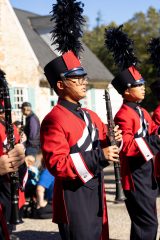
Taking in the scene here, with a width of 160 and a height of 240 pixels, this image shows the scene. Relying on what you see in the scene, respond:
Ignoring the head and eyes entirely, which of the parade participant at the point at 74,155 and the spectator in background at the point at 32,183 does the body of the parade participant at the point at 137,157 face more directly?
the parade participant

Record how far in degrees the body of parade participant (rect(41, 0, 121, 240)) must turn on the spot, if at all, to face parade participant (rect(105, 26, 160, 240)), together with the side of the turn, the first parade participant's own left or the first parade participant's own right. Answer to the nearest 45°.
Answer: approximately 90° to the first parade participant's own left

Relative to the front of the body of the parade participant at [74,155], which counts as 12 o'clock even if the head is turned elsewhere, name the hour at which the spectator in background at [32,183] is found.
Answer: The spectator in background is roughly at 7 o'clock from the parade participant.

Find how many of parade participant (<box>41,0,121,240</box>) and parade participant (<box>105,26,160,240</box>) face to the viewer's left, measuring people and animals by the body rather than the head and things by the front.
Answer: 0

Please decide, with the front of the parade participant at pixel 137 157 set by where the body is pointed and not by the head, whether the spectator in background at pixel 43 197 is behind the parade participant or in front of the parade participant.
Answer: behind

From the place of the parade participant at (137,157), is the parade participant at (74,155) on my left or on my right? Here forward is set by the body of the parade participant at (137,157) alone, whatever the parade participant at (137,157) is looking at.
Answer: on my right

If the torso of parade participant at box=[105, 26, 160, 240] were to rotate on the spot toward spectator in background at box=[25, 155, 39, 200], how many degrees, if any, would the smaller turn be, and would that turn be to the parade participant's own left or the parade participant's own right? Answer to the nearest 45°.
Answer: approximately 180°

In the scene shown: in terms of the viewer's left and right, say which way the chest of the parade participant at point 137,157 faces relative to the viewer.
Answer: facing the viewer and to the right of the viewer
